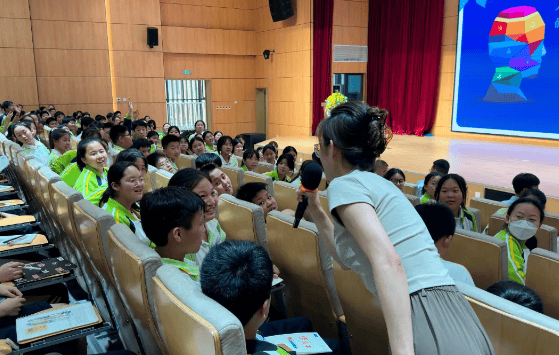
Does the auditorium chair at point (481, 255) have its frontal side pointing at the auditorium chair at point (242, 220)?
no

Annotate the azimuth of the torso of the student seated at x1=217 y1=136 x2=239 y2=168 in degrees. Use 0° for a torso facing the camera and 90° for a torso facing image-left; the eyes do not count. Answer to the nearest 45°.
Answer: approximately 315°

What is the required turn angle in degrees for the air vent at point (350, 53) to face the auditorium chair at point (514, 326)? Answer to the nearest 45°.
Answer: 0° — it already faces it

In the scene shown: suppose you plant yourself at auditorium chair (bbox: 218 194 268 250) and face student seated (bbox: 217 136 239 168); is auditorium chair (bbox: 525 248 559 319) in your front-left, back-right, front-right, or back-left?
back-right

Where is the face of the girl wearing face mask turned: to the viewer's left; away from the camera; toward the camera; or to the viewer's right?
toward the camera

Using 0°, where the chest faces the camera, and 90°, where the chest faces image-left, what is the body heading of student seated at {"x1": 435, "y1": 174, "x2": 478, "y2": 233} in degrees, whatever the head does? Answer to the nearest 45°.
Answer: approximately 0°

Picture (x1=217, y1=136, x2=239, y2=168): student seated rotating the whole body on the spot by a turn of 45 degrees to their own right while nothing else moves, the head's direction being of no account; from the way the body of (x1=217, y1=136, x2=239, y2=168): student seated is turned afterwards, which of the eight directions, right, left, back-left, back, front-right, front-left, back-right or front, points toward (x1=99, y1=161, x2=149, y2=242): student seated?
front

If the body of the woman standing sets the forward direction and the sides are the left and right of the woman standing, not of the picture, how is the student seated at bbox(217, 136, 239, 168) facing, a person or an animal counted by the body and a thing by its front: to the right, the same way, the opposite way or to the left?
the opposite way

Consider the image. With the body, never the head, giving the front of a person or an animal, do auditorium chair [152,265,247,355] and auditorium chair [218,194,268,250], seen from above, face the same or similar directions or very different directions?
same or similar directions

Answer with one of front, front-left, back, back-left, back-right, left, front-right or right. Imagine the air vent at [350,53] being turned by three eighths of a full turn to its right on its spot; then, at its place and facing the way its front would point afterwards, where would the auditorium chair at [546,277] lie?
back-left

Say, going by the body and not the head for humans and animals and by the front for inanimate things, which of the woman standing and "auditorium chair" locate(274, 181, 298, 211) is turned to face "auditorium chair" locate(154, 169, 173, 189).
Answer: the woman standing

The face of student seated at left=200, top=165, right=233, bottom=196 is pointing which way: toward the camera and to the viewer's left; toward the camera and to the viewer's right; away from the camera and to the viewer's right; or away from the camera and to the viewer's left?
toward the camera and to the viewer's right

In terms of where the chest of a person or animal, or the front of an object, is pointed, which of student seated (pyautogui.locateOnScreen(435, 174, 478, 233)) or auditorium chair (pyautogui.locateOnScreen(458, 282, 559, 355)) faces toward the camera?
the student seated

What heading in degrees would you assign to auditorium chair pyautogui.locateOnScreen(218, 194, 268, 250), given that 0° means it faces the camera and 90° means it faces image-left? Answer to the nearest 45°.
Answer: approximately 225°

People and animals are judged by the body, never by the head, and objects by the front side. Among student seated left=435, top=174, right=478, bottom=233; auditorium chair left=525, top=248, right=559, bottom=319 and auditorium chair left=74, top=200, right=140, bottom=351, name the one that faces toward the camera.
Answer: the student seated
